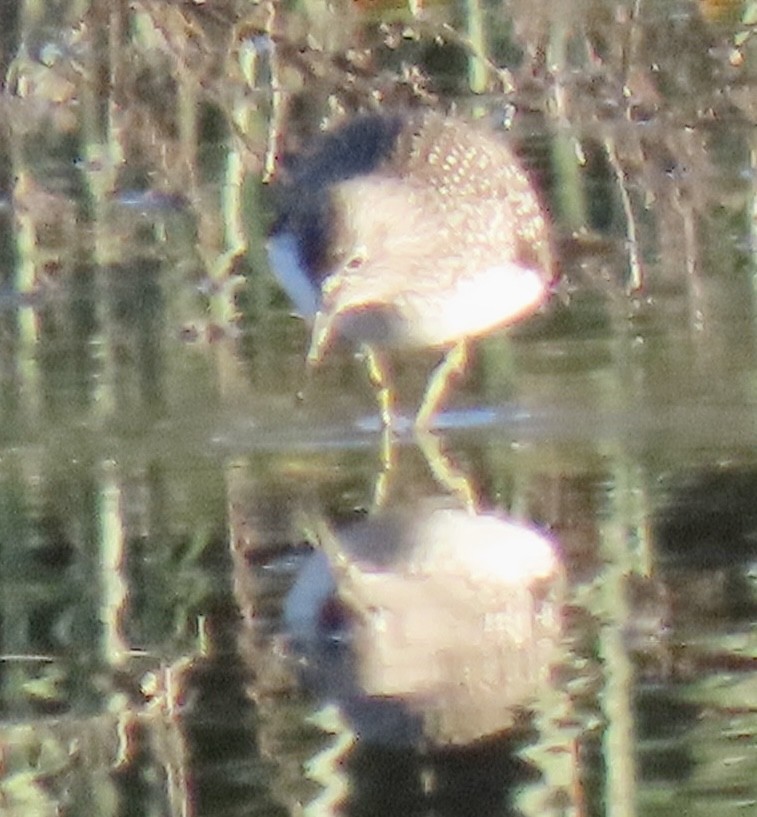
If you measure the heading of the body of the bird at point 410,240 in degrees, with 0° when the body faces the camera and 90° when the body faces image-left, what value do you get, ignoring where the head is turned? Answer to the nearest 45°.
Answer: approximately 45°
